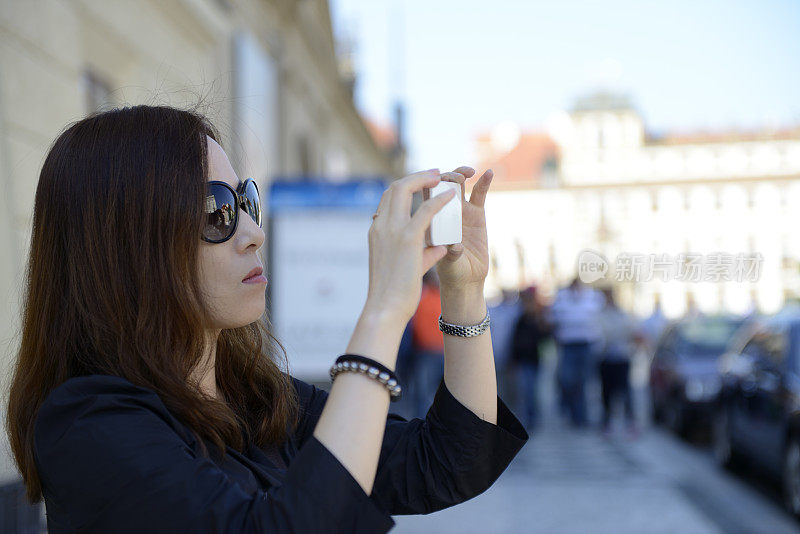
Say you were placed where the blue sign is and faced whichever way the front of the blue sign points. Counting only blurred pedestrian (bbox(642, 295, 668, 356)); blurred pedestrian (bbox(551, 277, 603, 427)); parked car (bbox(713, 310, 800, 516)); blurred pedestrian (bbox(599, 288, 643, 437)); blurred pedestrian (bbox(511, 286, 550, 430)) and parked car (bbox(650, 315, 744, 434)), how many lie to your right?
0

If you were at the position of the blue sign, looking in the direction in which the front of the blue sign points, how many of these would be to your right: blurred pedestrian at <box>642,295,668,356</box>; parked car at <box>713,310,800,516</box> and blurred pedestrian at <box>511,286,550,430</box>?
0

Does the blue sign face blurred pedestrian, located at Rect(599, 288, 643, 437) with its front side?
no

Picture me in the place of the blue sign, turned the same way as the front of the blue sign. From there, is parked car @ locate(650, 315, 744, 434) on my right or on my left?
on my left

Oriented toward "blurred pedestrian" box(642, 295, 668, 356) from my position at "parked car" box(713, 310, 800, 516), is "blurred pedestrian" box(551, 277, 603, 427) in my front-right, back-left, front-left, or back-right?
front-left

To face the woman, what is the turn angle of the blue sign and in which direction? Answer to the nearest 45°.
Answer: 0° — it already faces them

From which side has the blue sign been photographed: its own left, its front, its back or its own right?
front

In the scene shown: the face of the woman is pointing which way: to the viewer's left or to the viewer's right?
to the viewer's right

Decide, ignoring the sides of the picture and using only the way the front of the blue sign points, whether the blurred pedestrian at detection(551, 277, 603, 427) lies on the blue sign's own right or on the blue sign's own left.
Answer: on the blue sign's own left

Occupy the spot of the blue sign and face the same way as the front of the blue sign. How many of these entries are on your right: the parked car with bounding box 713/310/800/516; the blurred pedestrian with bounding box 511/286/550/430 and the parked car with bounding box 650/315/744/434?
0

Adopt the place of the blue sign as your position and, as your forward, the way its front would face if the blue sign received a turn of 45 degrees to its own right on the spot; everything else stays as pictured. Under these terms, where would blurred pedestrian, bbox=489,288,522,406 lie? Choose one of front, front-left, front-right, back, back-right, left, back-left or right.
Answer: back

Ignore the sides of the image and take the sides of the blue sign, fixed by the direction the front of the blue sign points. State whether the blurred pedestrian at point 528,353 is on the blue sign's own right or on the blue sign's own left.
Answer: on the blue sign's own left

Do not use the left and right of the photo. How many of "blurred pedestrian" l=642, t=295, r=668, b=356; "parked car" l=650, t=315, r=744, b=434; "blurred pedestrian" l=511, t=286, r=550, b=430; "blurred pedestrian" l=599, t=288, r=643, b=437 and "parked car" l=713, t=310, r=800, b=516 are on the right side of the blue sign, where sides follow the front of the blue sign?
0
